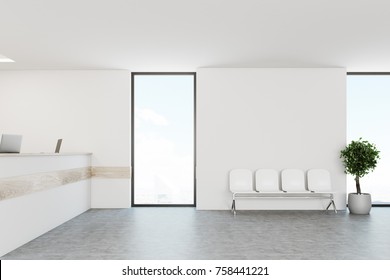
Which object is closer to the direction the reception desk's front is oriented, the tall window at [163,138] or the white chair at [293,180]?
the white chair

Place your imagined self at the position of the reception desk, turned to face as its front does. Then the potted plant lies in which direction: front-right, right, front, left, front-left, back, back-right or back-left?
front-left

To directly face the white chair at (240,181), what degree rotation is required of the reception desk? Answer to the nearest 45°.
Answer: approximately 45° to its left

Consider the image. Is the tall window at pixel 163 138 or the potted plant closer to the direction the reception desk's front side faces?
the potted plant

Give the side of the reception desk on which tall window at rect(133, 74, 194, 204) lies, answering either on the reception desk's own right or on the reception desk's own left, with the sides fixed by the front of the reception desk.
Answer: on the reception desk's own left

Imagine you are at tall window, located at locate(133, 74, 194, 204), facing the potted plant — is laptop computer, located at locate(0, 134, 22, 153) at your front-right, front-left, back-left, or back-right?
back-right

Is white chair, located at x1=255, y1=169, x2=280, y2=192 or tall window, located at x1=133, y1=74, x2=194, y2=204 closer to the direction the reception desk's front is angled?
the white chair

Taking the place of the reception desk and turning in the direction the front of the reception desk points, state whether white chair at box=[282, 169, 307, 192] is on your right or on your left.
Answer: on your left

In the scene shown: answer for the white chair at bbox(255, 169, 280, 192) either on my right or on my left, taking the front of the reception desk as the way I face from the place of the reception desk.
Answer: on my left

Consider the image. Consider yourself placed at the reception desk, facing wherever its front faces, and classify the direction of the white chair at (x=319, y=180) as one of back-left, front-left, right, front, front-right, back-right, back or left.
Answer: front-left

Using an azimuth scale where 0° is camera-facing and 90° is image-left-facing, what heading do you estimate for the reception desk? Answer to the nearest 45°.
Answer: approximately 315°
